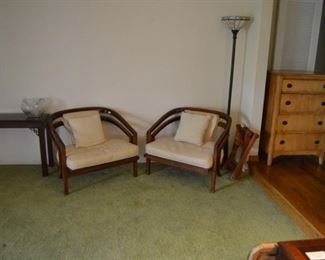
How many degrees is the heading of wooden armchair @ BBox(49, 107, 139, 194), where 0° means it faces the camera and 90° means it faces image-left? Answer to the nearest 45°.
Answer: approximately 315°

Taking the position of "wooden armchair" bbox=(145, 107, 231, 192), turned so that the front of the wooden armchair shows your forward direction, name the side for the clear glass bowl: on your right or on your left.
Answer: on your right

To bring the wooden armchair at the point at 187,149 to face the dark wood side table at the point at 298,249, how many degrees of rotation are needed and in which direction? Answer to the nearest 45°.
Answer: approximately 45° to its left

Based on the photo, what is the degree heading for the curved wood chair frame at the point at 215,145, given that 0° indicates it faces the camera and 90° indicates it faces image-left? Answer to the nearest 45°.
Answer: approximately 45°
